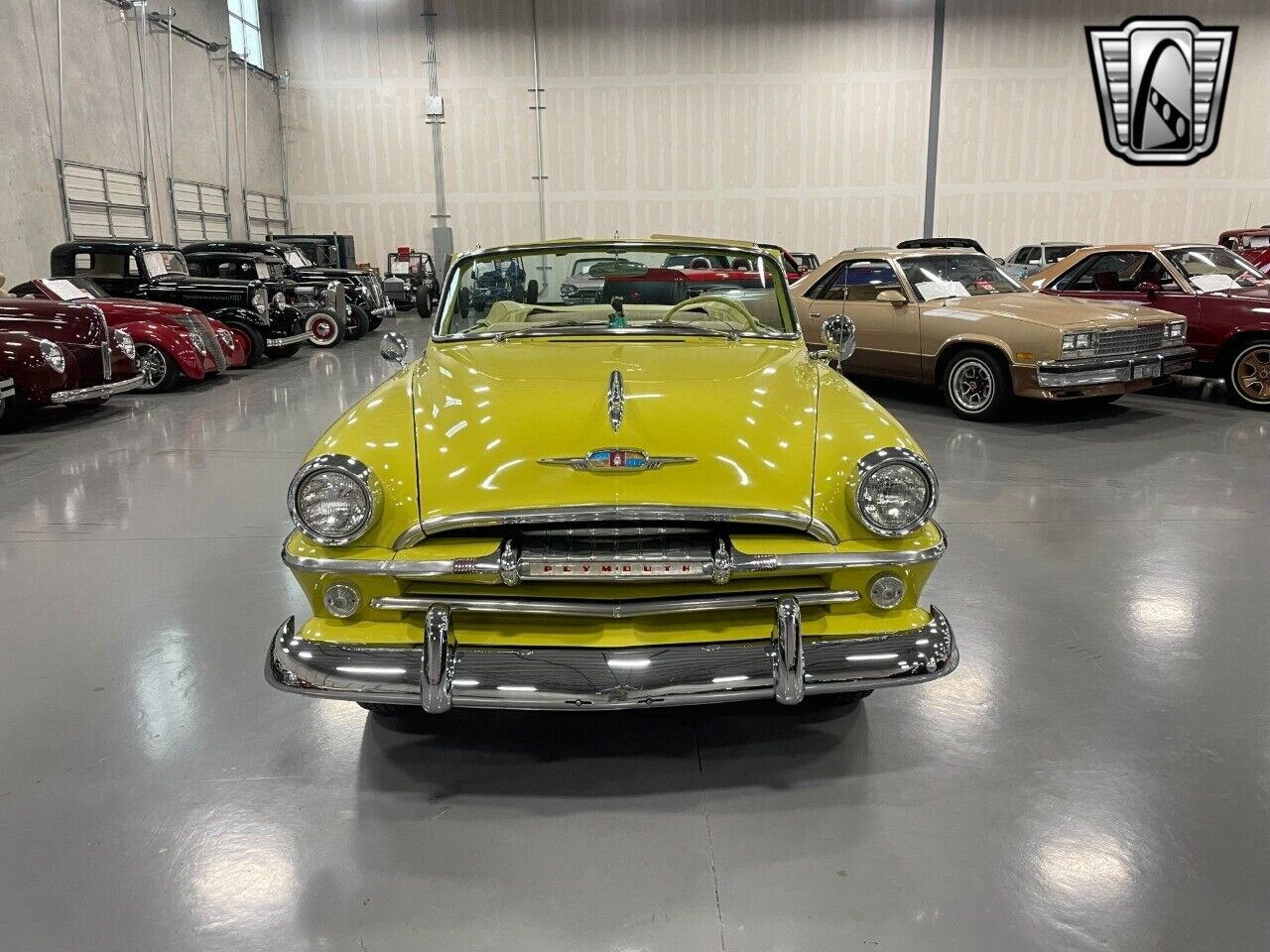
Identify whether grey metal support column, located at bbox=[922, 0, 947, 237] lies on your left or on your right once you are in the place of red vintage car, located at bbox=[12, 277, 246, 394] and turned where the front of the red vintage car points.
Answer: on your left

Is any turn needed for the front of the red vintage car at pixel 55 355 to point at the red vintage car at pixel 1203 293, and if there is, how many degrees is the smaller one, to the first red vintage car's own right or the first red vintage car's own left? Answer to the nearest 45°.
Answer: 0° — it already faces it

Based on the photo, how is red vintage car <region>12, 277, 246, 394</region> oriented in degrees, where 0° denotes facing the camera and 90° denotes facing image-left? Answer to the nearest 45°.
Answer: approximately 315°

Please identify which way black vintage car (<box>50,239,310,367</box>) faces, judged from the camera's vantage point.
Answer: facing the viewer and to the right of the viewer

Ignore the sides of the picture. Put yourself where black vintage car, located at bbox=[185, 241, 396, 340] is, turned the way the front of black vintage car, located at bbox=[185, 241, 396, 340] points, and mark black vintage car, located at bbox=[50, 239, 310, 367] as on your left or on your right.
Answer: on your right

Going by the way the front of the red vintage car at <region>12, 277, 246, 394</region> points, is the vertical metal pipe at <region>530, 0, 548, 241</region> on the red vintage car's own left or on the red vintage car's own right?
on the red vintage car's own left

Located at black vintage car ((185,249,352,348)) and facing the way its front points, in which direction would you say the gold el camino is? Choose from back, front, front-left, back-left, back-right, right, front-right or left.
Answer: front

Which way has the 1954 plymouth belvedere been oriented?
toward the camera

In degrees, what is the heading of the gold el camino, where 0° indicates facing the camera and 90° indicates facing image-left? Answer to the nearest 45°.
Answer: approximately 315°

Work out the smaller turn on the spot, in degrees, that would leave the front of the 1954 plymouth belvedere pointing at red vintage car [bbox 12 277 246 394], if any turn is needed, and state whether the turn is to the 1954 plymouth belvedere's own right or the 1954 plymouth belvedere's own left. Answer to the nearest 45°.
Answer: approximately 135° to the 1954 plymouth belvedere's own right

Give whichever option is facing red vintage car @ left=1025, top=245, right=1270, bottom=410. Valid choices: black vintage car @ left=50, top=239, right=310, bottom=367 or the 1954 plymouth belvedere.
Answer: the black vintage car

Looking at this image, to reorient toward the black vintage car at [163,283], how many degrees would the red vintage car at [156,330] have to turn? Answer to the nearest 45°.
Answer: approximately 135° to its left

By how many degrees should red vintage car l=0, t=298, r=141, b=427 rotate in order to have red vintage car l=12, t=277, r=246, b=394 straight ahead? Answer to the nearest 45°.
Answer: approximately 90° to its left

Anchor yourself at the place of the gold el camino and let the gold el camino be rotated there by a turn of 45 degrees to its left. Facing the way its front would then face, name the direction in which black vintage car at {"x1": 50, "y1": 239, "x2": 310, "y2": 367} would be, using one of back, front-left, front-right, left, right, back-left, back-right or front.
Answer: back

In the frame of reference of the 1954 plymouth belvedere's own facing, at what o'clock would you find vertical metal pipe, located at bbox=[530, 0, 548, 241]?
The vertical metal pipe is roughly at 6 o'clock from the 1954 plymouth belvedere.
